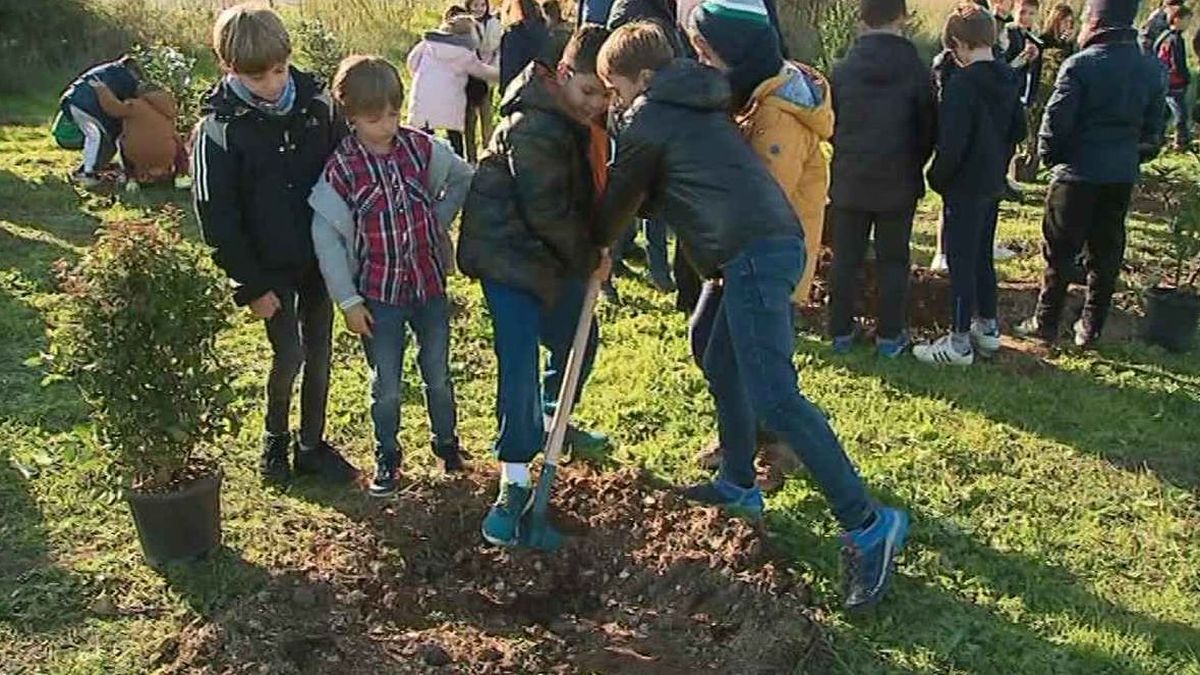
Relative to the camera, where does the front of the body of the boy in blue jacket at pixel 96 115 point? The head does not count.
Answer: to the viewer's right

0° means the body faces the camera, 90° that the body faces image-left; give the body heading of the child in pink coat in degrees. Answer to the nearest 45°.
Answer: approximately 225°

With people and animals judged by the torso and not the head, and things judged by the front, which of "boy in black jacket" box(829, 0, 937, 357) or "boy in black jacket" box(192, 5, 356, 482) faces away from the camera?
"boy in black jacket" box(829, 0, 937, 357)

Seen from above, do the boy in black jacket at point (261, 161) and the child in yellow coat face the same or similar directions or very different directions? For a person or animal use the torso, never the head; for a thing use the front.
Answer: very different directions

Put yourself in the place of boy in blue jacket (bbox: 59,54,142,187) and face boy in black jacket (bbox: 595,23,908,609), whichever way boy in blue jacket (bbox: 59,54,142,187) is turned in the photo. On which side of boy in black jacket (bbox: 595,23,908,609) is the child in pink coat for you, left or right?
left

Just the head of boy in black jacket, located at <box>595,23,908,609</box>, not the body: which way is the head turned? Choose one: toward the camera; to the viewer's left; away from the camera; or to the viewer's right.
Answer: to the viewer's left
